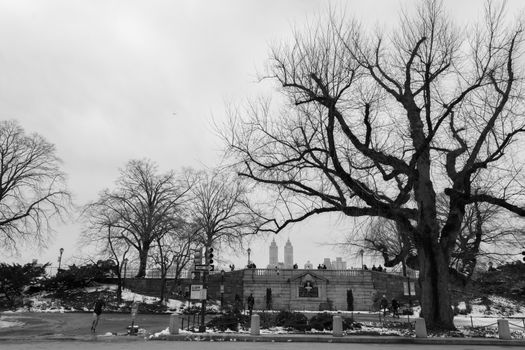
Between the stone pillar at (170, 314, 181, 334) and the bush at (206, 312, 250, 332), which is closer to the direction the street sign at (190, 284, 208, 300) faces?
the stone pillar

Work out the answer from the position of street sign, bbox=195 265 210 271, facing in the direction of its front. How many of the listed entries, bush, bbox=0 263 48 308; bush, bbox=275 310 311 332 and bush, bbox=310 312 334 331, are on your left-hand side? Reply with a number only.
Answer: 2

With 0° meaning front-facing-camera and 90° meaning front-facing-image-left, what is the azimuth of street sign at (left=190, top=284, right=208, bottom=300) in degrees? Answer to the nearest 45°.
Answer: approximately 0°

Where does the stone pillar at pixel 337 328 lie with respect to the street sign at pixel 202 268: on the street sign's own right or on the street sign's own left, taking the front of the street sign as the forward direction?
on the street sign's own left

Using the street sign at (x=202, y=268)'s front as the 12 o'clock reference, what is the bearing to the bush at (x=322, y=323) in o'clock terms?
The bush is roughly at 9 o'clock from the street sign.

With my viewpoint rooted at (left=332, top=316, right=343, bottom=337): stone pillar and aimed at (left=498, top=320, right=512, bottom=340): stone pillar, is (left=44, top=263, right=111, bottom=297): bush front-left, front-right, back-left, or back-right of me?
back-left

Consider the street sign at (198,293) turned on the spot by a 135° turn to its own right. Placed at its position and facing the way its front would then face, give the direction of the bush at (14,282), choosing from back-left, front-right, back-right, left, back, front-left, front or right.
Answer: front

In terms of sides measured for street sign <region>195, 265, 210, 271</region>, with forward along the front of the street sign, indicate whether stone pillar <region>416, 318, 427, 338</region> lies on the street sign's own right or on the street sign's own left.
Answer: on the street sign's own left

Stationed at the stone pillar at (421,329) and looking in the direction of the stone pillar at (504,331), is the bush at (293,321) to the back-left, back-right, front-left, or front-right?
back-left

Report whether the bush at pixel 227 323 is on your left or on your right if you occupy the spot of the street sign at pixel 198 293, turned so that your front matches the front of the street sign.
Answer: on your left

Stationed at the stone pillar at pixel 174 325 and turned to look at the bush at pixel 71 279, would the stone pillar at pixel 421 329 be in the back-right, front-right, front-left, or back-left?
back-right

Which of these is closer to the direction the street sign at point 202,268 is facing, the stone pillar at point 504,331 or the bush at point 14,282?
the stone pillar
